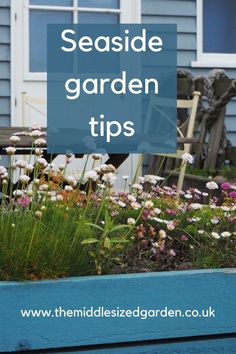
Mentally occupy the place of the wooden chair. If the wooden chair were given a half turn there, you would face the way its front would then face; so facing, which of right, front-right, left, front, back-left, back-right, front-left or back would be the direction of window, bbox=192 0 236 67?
front-left

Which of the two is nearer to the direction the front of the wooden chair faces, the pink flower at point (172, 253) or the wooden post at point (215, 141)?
the pink flower

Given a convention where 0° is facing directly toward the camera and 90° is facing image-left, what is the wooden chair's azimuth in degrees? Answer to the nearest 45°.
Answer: approximately 45°

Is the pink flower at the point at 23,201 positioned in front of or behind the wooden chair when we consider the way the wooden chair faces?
in front

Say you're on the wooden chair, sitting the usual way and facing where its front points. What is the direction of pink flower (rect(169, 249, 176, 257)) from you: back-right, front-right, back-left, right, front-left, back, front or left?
front-left

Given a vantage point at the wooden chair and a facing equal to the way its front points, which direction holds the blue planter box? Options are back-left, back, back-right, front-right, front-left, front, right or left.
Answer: front-left

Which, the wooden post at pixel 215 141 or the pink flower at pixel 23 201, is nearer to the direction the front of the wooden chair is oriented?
the pink flower

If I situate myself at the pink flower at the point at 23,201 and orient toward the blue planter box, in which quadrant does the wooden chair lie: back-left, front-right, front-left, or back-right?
back-left
